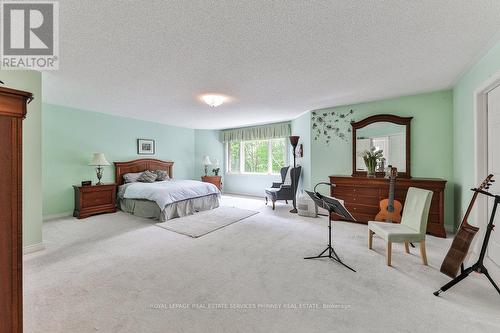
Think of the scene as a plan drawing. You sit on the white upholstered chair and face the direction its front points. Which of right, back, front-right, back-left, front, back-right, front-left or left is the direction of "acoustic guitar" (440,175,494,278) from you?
left

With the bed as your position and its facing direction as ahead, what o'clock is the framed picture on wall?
The framed picture on wall is roughly at 7 o'clock from the bed.

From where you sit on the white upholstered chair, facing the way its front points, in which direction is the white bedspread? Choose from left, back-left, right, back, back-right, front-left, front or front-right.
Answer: front-right

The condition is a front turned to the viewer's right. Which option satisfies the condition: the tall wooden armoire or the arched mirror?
the tall wooden armoire

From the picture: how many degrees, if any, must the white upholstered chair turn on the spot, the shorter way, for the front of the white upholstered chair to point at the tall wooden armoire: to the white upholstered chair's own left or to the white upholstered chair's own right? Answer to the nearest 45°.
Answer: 0° — it already faces it

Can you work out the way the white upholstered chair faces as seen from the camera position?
facing the viewer and to the left of the viewer

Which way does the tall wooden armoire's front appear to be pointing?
to the viewer's right

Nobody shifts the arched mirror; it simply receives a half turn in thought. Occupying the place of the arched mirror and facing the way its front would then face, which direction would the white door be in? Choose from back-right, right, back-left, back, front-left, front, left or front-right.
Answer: right

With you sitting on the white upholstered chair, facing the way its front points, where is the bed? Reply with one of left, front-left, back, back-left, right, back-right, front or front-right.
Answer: front-right

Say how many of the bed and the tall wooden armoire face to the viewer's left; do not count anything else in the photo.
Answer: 0

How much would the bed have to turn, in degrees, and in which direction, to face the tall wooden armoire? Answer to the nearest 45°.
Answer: approximately 45° to its right
